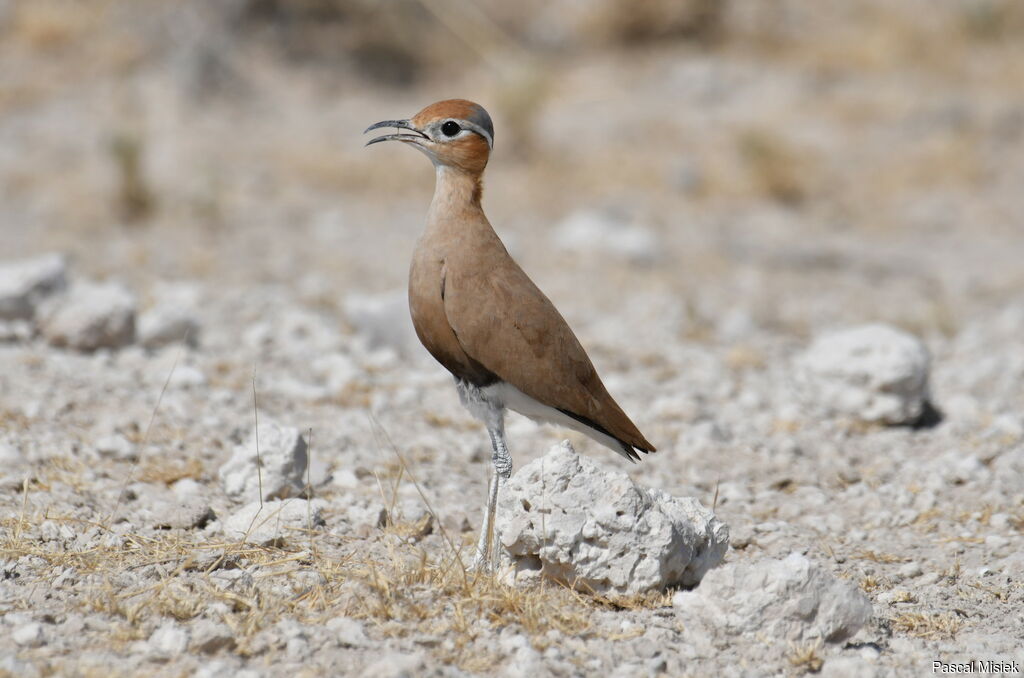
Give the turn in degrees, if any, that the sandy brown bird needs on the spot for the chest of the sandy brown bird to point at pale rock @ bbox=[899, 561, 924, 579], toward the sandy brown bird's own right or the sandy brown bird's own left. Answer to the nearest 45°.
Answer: approximately 180°

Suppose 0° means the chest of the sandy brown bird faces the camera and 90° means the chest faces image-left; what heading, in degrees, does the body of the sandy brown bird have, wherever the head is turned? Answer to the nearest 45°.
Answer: approximately 90°

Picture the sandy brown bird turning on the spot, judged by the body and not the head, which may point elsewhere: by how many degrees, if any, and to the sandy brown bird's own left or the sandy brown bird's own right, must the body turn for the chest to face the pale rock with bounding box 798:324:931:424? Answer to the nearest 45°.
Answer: approximately 135° to the sandy brown bird's own right

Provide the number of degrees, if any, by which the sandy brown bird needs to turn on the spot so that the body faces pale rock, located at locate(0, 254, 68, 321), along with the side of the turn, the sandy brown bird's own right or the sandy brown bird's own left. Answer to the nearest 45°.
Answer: approximately 45° to the sandy brown bird's own right

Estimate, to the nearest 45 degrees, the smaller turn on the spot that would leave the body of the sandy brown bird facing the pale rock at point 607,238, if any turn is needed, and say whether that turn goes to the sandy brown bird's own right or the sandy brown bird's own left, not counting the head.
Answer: approximately 90° to the sandy brown bird's own right

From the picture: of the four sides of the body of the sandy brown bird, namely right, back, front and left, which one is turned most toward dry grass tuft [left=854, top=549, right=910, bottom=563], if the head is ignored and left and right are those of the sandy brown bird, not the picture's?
back

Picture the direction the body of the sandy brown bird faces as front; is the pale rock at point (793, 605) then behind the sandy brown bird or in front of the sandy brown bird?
behind
